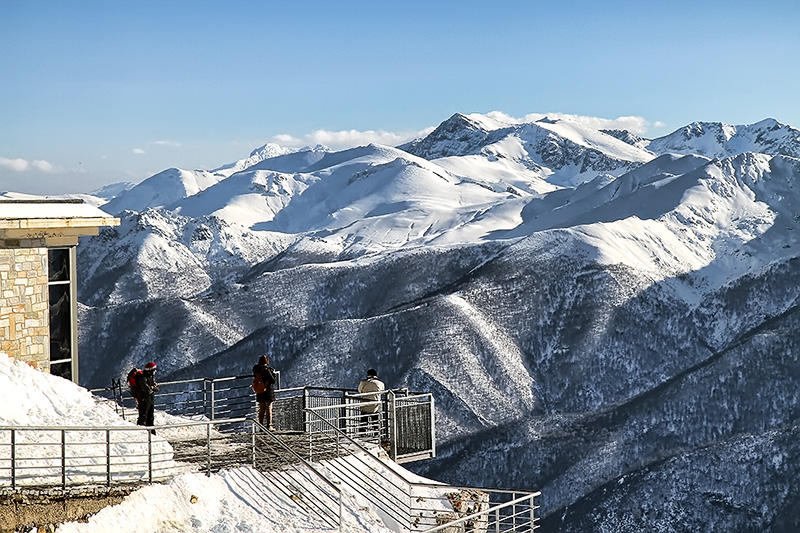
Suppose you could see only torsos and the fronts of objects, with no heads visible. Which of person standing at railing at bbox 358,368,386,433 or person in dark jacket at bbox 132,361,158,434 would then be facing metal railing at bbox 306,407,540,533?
the person in dark jacket

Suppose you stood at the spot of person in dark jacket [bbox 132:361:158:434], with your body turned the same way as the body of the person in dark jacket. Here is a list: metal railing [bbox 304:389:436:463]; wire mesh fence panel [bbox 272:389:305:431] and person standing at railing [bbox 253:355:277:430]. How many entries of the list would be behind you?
0

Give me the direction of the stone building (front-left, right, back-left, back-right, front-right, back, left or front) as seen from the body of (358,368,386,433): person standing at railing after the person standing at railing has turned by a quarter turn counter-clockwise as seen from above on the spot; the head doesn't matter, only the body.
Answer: front

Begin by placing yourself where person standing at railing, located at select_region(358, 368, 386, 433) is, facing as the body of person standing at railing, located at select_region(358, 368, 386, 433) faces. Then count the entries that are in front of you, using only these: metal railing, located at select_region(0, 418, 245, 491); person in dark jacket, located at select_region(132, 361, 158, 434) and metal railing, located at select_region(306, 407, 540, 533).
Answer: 0

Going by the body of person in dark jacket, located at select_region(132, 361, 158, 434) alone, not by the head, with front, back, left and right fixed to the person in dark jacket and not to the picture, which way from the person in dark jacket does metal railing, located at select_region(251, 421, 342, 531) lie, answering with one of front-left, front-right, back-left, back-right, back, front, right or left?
front-right

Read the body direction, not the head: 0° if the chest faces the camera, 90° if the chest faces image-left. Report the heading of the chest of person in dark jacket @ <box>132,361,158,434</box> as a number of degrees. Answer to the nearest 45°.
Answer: approximately 270°

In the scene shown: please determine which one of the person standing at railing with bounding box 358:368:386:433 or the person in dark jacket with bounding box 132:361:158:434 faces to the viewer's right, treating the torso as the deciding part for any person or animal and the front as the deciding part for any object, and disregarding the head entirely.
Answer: the person in dark jacket

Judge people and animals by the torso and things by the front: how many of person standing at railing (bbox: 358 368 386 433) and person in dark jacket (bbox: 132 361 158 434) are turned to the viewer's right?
1

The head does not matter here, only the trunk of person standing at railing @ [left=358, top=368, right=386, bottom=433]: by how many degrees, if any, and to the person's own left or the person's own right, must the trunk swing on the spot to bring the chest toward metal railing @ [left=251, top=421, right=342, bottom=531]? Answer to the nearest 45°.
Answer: approximately 180°

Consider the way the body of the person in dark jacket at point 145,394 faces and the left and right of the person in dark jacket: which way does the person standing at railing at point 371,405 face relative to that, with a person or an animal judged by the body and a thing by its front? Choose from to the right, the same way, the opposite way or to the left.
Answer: to the left

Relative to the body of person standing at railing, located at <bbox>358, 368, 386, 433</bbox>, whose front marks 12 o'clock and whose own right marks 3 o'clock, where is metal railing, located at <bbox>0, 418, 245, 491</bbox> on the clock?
The metal railing is roughly at 7 o'clock from the person standing at railing.

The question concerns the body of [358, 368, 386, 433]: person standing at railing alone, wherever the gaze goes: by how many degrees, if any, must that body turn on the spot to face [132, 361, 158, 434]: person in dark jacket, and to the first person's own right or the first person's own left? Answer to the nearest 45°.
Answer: approximately 135° to the first person's own left

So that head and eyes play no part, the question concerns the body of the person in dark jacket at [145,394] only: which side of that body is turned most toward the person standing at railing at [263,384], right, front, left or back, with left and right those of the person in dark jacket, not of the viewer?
front

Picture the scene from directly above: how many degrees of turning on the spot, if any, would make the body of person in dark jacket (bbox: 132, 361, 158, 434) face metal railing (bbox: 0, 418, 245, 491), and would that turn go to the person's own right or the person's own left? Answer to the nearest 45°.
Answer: approximately 90° to the person's own right

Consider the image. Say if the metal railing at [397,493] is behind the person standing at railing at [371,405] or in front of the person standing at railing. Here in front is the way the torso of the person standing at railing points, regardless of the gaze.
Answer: behind

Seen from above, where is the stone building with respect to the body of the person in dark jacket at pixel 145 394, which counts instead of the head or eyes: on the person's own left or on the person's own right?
on the person's own left

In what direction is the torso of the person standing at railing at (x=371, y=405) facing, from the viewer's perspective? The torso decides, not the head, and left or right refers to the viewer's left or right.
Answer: facing away from the viewer
